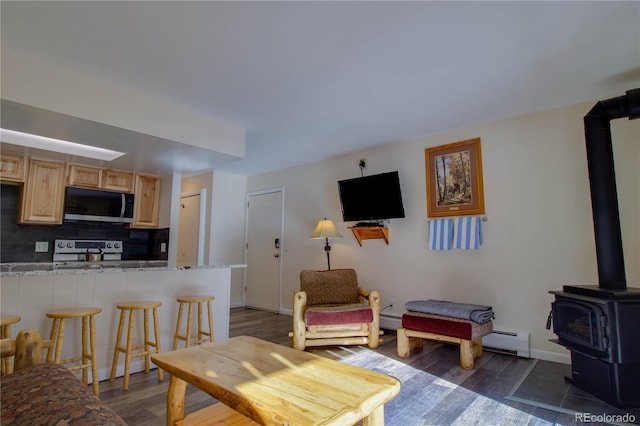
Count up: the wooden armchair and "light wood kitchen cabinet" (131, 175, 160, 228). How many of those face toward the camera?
2

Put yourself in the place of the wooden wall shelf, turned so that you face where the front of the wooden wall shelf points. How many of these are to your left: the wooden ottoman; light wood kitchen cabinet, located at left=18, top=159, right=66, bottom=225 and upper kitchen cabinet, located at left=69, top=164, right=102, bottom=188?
1

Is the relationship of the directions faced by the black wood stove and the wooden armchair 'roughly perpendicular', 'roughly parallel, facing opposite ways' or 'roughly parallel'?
roughly perpendicular

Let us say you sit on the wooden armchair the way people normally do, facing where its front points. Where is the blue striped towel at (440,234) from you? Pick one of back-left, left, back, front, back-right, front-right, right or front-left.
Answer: left

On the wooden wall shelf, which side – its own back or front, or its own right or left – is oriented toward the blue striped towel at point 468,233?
left

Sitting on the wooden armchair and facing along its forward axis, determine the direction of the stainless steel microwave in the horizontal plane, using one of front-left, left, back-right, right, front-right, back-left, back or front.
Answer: right

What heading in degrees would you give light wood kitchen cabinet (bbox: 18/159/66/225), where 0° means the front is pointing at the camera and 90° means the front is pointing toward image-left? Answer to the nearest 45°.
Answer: approximately 0°

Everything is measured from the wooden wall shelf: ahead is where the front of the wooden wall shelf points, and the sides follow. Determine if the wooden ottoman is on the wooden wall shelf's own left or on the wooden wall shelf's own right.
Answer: on the wooden wall shelf's own left

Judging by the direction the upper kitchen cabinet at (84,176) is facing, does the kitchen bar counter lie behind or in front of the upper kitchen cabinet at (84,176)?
in front

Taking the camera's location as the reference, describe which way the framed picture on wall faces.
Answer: facing the viewer and to the left of the viewer

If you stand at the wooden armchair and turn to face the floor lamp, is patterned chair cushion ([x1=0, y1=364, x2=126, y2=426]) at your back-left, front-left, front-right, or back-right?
back-left
